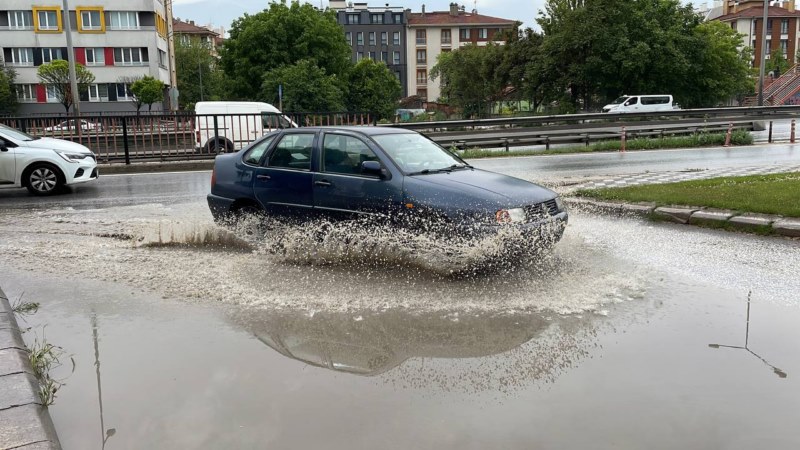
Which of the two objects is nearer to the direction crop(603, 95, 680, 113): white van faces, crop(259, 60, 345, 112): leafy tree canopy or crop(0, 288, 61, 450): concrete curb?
the leafy tree canopy

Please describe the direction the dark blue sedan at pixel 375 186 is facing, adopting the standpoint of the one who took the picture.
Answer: facing the viewer and to the right of the viewer

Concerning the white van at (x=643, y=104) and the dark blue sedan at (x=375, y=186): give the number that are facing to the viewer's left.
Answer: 1

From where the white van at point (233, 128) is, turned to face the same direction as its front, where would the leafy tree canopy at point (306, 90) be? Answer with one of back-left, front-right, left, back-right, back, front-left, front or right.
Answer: left

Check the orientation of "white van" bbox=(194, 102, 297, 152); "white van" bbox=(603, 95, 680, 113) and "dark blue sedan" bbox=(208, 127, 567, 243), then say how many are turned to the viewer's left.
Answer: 1

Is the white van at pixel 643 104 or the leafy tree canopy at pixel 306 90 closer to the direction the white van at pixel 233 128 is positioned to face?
the white van

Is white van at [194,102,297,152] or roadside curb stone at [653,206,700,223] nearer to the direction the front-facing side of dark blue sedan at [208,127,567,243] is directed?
the roadside curb stone

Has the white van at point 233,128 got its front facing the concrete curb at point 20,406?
no

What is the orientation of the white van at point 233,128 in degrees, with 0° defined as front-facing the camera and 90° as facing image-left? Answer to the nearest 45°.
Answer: approximately 270°

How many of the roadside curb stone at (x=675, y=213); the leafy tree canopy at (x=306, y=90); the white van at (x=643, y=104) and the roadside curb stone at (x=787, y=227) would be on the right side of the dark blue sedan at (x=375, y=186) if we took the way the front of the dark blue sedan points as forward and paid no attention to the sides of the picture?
0

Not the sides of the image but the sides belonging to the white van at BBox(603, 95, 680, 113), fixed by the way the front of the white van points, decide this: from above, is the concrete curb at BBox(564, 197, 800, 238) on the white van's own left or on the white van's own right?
on the white van's own left

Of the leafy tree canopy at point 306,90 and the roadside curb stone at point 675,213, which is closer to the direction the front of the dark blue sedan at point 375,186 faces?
the roadside curb stone

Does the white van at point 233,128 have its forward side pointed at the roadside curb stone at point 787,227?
no

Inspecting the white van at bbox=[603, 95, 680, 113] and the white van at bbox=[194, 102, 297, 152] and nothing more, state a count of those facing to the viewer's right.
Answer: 1

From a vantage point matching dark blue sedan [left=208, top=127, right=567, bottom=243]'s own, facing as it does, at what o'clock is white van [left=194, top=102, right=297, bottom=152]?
The white van is roughly at 7 o'clock from the dark blue sedan.

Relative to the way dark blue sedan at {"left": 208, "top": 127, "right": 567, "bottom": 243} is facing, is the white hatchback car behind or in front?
behind

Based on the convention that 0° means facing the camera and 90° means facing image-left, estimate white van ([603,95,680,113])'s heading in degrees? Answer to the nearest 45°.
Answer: approximately 90°

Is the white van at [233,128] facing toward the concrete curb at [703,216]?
no

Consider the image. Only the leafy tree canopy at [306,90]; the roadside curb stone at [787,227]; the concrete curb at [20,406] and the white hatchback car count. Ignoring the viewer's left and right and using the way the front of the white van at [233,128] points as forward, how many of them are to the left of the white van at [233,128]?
1
